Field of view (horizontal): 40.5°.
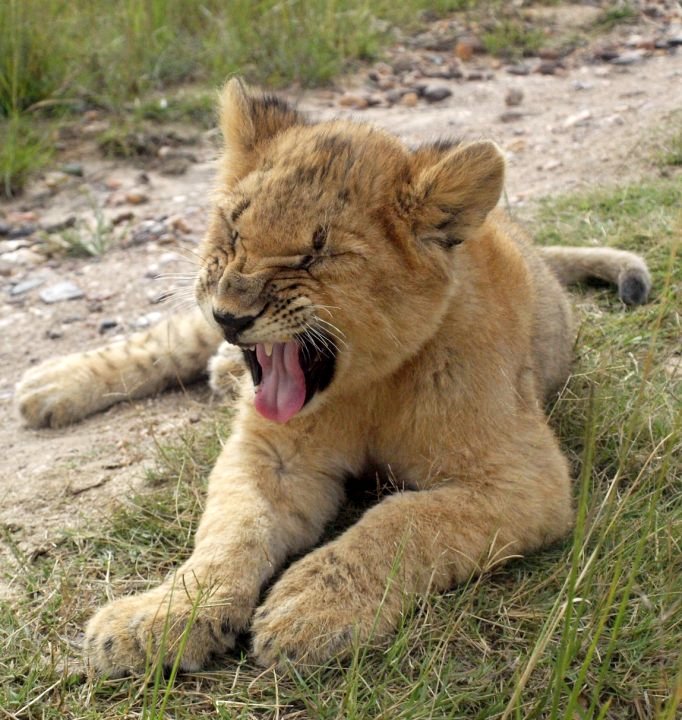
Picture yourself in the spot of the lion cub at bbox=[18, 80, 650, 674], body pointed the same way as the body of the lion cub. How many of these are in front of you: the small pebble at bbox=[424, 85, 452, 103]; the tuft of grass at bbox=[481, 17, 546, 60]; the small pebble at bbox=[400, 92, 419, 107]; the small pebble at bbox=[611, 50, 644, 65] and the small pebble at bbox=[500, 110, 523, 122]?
0

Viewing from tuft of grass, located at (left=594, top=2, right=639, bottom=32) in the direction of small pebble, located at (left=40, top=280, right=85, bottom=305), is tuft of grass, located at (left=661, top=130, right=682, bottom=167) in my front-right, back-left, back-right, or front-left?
front-left

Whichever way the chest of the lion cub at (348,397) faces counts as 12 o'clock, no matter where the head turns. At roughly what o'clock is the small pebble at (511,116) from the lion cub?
The small pebble is roughly at 5 o'clock from the lion cub.

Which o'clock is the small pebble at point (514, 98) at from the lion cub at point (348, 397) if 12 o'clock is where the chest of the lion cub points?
The small pebble is roughly at 5 o'clock from the lion cub.

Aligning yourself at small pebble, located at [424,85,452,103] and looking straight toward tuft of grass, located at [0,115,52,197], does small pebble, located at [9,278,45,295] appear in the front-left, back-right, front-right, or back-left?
front-left

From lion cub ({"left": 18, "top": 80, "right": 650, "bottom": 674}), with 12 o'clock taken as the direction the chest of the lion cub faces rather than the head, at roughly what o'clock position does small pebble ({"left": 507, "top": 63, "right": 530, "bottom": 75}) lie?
The small pebble is roughly at 5 o'clock from the lion cub.

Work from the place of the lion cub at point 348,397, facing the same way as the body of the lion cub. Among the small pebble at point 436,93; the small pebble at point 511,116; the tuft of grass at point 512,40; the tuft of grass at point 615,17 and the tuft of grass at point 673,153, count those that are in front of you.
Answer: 0

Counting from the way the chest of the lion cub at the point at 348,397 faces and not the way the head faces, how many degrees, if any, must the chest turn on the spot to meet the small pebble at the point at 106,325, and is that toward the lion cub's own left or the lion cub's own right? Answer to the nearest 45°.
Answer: approximately 90° to the lion cub's own right

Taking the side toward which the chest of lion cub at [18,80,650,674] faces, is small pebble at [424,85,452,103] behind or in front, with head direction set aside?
behind

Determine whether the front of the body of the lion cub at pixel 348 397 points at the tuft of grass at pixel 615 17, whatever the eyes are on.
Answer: no

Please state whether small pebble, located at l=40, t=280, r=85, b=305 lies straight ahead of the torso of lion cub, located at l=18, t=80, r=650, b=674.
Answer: no

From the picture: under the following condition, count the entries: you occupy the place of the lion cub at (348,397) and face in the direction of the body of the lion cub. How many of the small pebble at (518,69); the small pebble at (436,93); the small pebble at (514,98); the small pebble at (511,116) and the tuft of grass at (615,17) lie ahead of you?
0

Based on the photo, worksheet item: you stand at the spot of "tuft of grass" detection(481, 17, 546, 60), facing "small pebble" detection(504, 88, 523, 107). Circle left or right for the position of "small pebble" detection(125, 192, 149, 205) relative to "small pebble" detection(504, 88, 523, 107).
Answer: right

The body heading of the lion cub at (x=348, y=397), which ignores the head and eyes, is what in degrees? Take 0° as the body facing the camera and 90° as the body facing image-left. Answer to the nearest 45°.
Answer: approximately 45°

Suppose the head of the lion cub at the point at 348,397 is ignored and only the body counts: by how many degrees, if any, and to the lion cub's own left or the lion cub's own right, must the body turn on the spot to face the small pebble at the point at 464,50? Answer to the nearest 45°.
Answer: approximately 135° to the lion cub's own right

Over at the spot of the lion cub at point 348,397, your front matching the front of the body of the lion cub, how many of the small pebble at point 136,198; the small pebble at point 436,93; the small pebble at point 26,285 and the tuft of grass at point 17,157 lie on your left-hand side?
0

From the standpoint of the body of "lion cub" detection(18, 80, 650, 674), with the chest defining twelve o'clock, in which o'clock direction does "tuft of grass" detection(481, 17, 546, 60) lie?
The tuft of grass is roughly at 5 o'clock from the lion cub.
